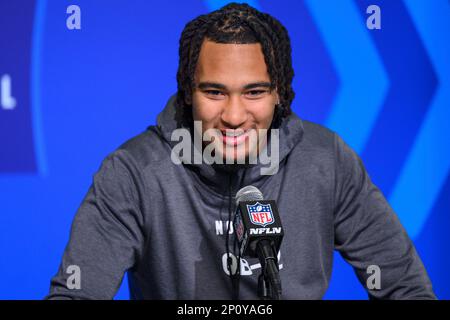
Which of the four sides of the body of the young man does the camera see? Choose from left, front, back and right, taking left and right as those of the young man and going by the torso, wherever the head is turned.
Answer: front

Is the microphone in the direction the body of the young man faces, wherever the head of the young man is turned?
yes

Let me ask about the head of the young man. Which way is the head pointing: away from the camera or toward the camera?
toward the camera
